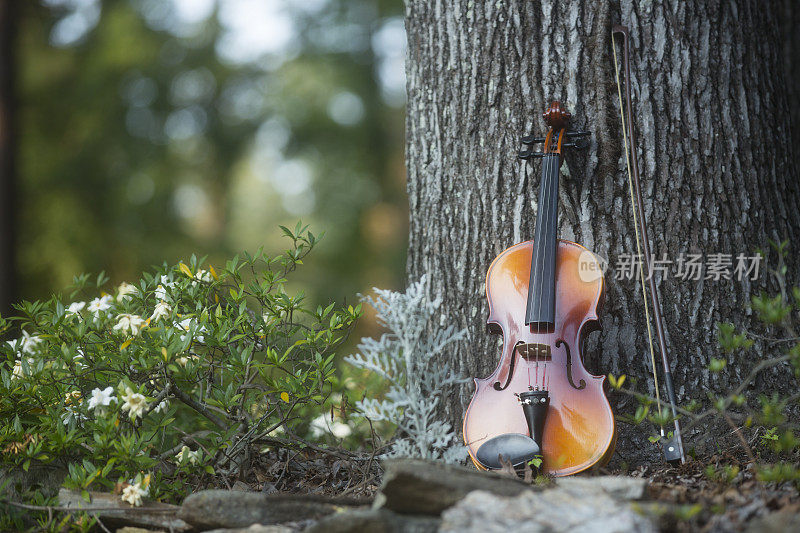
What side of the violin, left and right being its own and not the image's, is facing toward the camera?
front

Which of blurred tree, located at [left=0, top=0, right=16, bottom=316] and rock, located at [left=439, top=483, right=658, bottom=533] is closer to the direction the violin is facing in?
the rock

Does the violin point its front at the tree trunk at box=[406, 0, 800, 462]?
no

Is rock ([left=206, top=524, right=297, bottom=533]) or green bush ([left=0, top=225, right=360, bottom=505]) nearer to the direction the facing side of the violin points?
the rock

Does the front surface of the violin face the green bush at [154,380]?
no

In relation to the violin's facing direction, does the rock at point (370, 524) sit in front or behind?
in front

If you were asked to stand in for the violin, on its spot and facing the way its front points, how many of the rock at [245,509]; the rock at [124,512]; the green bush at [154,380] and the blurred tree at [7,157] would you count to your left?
0

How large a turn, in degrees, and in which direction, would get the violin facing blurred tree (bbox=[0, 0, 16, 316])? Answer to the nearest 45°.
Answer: approximately 135° to its right

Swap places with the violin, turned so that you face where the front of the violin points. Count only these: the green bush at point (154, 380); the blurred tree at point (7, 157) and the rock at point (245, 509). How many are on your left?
0

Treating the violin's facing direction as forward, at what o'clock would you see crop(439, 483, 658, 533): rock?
The rock is roughly at 12 o'clock from the violin.

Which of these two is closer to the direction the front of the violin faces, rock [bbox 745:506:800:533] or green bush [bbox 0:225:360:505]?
the rock

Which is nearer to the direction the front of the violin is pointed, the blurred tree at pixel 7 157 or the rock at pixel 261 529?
the rock

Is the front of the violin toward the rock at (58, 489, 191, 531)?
no
